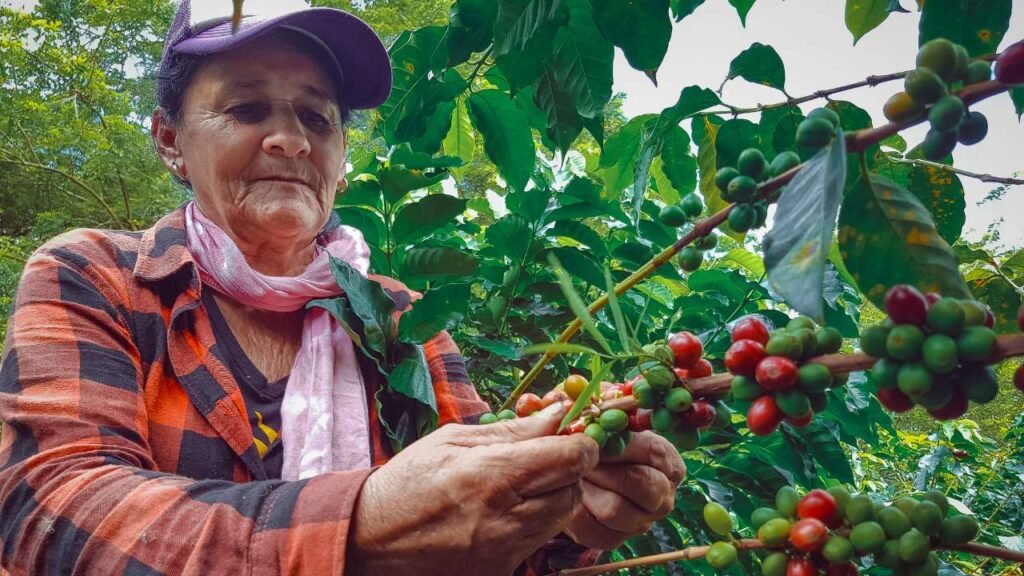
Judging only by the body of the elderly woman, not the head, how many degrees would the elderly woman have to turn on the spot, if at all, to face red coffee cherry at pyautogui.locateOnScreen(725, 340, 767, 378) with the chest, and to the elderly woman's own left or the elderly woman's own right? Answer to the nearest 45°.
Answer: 0° — they already face it

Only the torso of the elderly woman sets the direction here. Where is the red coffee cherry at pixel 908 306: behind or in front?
in front

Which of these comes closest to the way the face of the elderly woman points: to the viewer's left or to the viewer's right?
to the viewer's right

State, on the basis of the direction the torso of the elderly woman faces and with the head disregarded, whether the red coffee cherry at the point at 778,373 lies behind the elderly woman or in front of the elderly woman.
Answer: in front

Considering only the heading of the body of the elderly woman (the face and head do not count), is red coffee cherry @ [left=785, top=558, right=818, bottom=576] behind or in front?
in front

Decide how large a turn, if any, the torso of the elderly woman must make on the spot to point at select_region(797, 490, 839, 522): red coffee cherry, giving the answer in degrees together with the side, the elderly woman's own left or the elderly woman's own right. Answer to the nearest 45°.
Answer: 0° — they already face it

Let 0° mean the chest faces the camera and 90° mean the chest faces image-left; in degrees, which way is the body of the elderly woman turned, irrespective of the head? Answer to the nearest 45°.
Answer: approximately 315°

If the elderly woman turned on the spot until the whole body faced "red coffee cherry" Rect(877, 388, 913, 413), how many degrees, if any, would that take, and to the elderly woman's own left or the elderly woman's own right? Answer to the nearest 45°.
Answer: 0° — they already face it

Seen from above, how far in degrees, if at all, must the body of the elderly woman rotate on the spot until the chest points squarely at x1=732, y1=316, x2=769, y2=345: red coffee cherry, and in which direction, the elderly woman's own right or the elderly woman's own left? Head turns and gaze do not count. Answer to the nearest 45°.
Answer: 0° — they already face it
